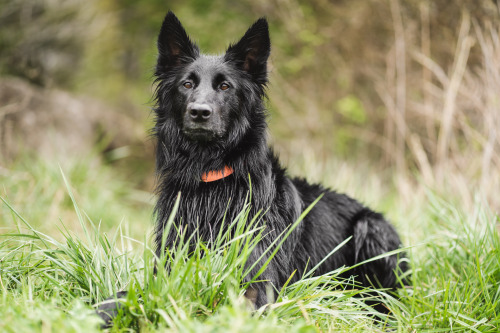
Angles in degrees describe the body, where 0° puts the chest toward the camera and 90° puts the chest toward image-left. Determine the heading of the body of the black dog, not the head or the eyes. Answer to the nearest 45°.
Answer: approximately 45°
